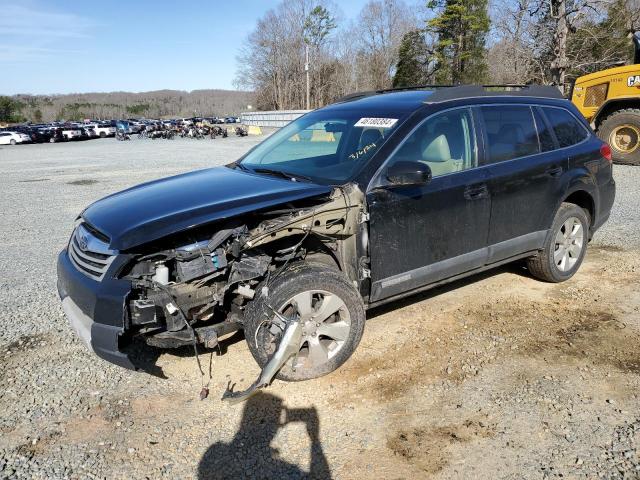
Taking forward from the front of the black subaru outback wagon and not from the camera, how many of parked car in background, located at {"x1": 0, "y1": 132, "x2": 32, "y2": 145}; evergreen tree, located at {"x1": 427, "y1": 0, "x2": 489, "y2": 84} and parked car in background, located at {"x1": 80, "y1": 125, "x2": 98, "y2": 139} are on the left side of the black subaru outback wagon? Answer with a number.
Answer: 0

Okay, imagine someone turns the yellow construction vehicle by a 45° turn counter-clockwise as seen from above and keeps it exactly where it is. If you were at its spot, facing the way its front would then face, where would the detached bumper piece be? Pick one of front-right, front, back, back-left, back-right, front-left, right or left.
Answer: back-right

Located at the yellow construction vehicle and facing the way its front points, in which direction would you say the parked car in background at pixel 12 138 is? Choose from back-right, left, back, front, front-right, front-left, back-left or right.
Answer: back

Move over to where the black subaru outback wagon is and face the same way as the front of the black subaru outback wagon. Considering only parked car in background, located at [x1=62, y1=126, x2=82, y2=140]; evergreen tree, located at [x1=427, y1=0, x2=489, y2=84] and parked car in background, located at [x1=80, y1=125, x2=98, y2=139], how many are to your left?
0

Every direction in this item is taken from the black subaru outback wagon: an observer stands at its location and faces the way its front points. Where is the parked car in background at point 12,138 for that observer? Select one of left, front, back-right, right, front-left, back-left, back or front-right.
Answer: right

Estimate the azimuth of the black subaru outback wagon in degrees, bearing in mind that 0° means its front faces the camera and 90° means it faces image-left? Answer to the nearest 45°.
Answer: approximately 45°
